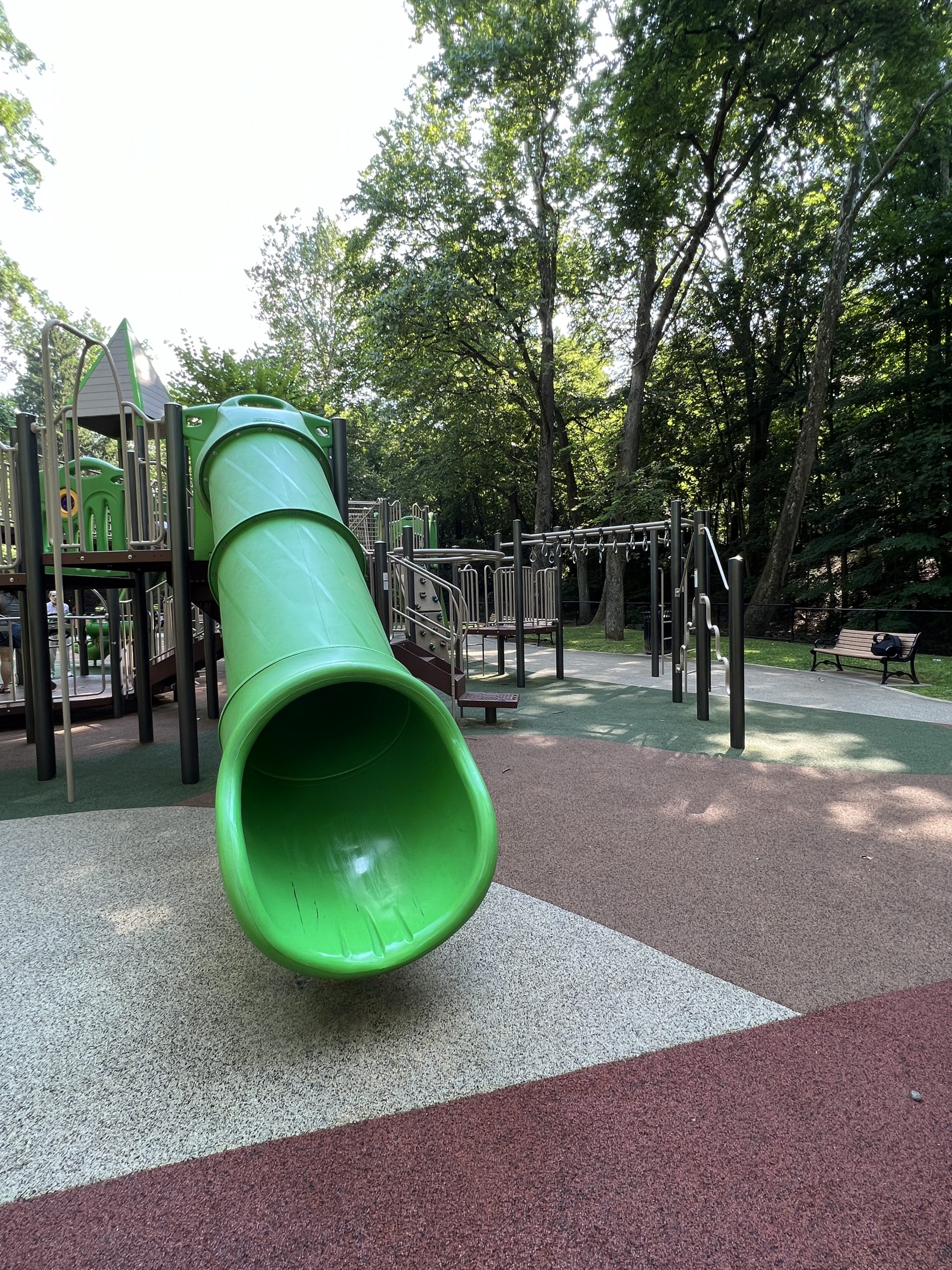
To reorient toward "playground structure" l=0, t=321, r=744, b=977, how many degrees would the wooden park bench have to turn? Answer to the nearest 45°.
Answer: approximately 45° to its left

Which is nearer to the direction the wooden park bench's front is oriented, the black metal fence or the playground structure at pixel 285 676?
the playground structure

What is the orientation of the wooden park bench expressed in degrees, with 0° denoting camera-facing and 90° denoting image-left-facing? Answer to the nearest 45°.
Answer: approximately 45°
